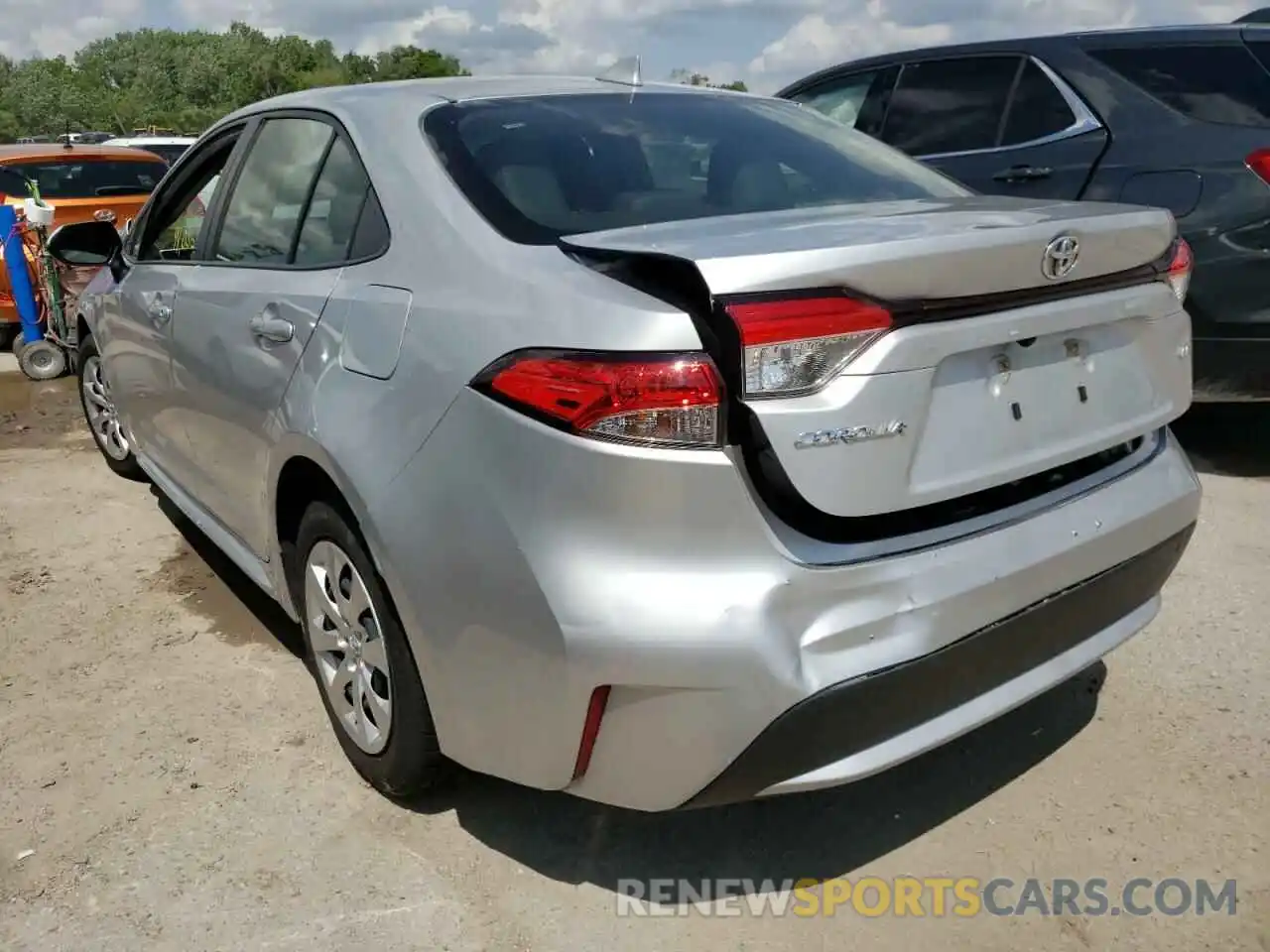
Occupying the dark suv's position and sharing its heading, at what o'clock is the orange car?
The orange car is roughly at 11 o'clock from the dark suv.

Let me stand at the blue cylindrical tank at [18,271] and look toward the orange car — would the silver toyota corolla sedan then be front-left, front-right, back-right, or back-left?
back-right

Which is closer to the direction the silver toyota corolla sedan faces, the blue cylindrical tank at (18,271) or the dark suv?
the blue cylindrical tank

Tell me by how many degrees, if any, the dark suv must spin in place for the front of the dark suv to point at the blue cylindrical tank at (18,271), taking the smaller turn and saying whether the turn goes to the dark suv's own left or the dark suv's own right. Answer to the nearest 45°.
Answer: approximately 45° to the dark suv's own left

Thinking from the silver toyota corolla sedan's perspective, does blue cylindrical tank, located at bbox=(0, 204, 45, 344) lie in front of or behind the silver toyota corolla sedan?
in front

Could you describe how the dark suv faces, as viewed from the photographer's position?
facing away from the viewer and to the left of the viewer

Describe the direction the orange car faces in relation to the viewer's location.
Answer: facing away from the viewer and to the left of the viewer

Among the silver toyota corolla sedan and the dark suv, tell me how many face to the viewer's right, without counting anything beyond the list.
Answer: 0

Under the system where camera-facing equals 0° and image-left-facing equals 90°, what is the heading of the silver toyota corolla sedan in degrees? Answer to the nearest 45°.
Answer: approximately 135°
